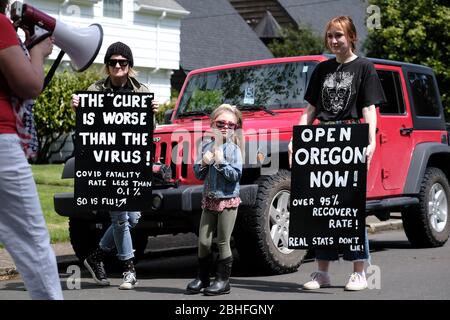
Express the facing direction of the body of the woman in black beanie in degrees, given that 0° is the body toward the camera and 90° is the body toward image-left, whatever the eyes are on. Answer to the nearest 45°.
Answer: approximately 0°

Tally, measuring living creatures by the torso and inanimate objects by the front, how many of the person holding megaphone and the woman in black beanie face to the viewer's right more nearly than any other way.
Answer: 1

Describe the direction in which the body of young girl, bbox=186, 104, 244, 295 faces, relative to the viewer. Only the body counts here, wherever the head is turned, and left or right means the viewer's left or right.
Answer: facing the viewer and to the left of the viewer

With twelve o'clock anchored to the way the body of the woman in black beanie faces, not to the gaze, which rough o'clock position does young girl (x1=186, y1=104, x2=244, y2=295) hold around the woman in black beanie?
The young girl is roughly at 10 o'clock from the woman in black beanie.

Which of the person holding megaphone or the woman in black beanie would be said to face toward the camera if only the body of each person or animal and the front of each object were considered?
the woman in black beanie

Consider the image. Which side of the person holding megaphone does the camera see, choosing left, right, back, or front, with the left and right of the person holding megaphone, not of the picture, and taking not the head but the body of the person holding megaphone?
right

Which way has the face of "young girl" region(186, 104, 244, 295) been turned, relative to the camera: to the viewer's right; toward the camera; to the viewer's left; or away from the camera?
toward the camera

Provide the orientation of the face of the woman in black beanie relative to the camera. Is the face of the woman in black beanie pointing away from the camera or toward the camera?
toward the camera

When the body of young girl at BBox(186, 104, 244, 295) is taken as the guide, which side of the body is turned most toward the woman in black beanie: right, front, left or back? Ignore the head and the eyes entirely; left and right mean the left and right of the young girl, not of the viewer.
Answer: right
